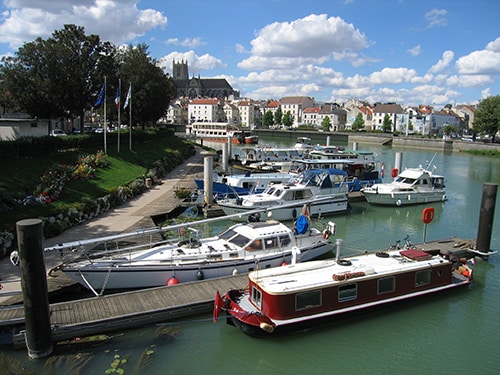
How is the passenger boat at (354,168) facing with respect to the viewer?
to the viewer's left

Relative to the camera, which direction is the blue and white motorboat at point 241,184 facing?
to the viewer's left
